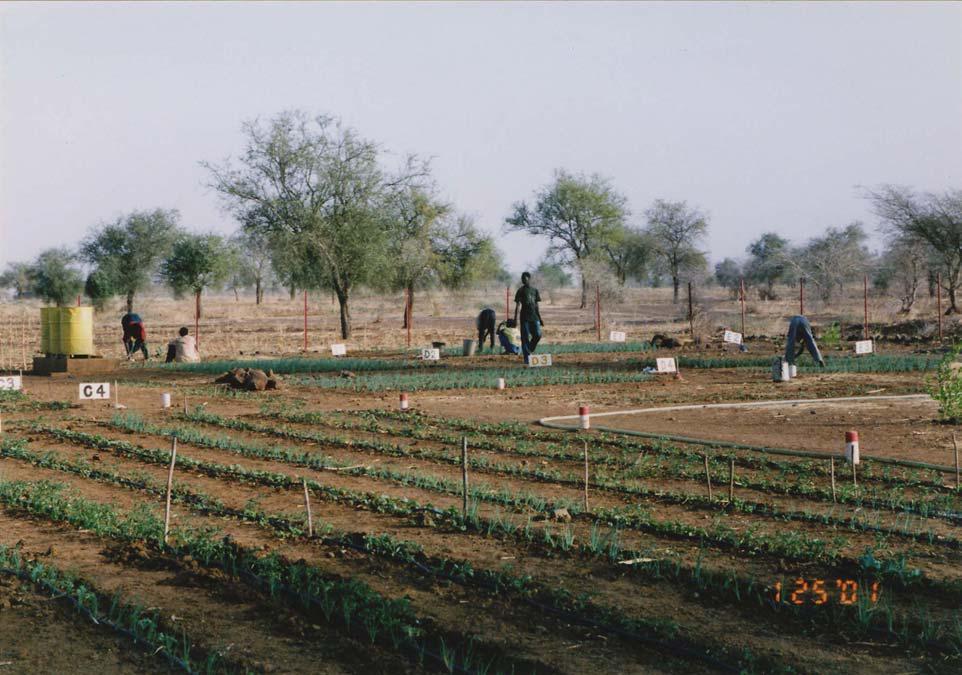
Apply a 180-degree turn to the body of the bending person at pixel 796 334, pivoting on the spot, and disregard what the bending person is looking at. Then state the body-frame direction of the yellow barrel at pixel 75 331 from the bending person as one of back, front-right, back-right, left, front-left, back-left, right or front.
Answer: right

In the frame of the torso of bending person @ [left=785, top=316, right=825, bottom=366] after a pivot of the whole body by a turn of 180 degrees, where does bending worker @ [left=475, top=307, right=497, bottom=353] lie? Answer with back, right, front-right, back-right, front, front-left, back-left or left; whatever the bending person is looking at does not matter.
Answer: back-right

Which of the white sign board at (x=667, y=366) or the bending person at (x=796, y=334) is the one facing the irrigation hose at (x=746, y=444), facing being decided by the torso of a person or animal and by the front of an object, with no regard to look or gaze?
the white sign board

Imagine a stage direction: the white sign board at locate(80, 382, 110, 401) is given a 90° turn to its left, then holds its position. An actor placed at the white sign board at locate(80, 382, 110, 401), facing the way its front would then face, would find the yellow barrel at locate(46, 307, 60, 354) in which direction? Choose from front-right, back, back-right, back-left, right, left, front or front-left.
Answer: left

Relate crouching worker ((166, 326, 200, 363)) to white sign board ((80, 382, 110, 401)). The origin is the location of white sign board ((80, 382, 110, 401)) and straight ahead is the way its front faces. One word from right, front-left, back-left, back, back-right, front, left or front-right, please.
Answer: back

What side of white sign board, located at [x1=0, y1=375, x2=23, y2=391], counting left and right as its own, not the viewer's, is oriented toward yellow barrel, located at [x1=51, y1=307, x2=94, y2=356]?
back

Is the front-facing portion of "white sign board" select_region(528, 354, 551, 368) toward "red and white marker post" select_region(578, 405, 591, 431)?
yes

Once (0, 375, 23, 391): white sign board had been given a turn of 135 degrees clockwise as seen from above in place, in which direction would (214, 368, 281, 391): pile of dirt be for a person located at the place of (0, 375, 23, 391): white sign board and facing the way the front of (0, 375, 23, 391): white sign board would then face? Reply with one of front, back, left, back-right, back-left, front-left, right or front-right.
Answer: back-right

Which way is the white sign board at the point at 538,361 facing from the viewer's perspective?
toward the camera

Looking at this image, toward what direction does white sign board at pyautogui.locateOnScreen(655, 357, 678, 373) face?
toward the camera

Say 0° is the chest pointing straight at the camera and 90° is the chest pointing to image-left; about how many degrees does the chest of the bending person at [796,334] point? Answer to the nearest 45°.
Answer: approximately 180°

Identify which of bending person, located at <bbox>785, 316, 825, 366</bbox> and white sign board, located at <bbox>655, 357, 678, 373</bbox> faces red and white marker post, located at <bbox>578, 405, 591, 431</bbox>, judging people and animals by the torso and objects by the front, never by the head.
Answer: the white sign board

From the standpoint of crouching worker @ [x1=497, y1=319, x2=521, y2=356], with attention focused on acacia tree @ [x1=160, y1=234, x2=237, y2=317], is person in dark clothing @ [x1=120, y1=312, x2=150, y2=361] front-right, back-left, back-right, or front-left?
front-left

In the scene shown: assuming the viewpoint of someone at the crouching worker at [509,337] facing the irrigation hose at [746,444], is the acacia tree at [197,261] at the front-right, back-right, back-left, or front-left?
back-right

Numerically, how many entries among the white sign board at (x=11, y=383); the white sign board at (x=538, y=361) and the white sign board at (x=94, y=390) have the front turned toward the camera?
3
